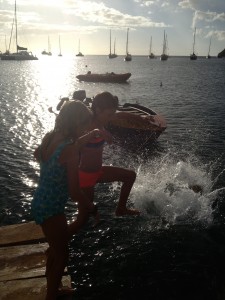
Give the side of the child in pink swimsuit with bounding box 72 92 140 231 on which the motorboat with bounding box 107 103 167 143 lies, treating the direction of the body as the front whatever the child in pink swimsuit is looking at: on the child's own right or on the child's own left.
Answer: on the child's own left

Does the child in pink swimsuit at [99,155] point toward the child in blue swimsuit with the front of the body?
no

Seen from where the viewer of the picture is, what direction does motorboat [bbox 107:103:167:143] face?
facing to the right of the viewer

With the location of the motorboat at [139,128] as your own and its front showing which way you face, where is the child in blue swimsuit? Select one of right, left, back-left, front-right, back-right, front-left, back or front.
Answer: right

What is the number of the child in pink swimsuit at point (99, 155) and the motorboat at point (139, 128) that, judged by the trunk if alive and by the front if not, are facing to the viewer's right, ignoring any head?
2

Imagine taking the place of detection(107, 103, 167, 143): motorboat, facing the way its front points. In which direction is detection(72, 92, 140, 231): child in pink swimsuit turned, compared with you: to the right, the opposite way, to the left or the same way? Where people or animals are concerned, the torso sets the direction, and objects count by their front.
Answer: the same way

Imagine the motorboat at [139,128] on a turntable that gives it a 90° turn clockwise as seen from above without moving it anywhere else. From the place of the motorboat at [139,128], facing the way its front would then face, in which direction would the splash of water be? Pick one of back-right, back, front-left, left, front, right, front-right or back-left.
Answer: front

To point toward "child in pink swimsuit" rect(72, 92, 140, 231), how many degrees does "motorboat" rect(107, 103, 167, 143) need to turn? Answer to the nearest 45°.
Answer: approximately 90° to its right

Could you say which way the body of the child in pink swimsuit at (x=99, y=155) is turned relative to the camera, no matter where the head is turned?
to the viewer's right
